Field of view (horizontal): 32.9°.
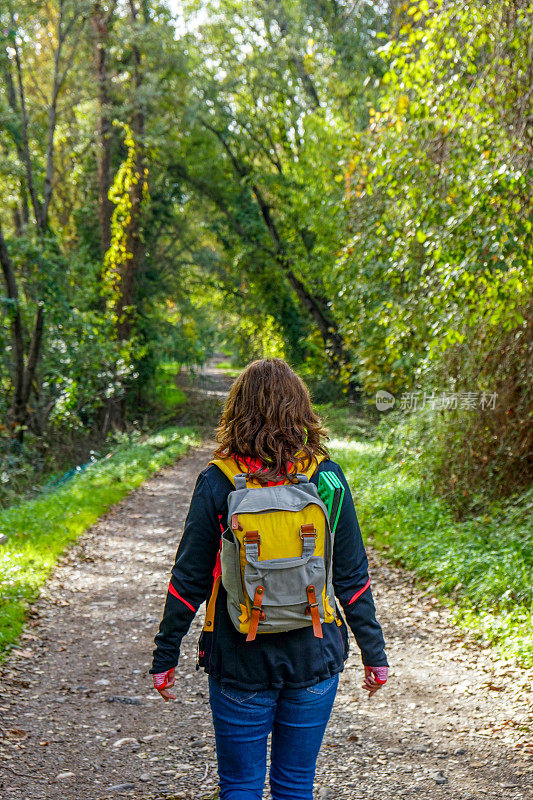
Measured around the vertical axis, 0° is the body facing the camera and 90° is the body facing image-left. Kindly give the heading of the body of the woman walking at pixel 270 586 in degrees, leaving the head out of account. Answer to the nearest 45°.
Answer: approximately 180°
